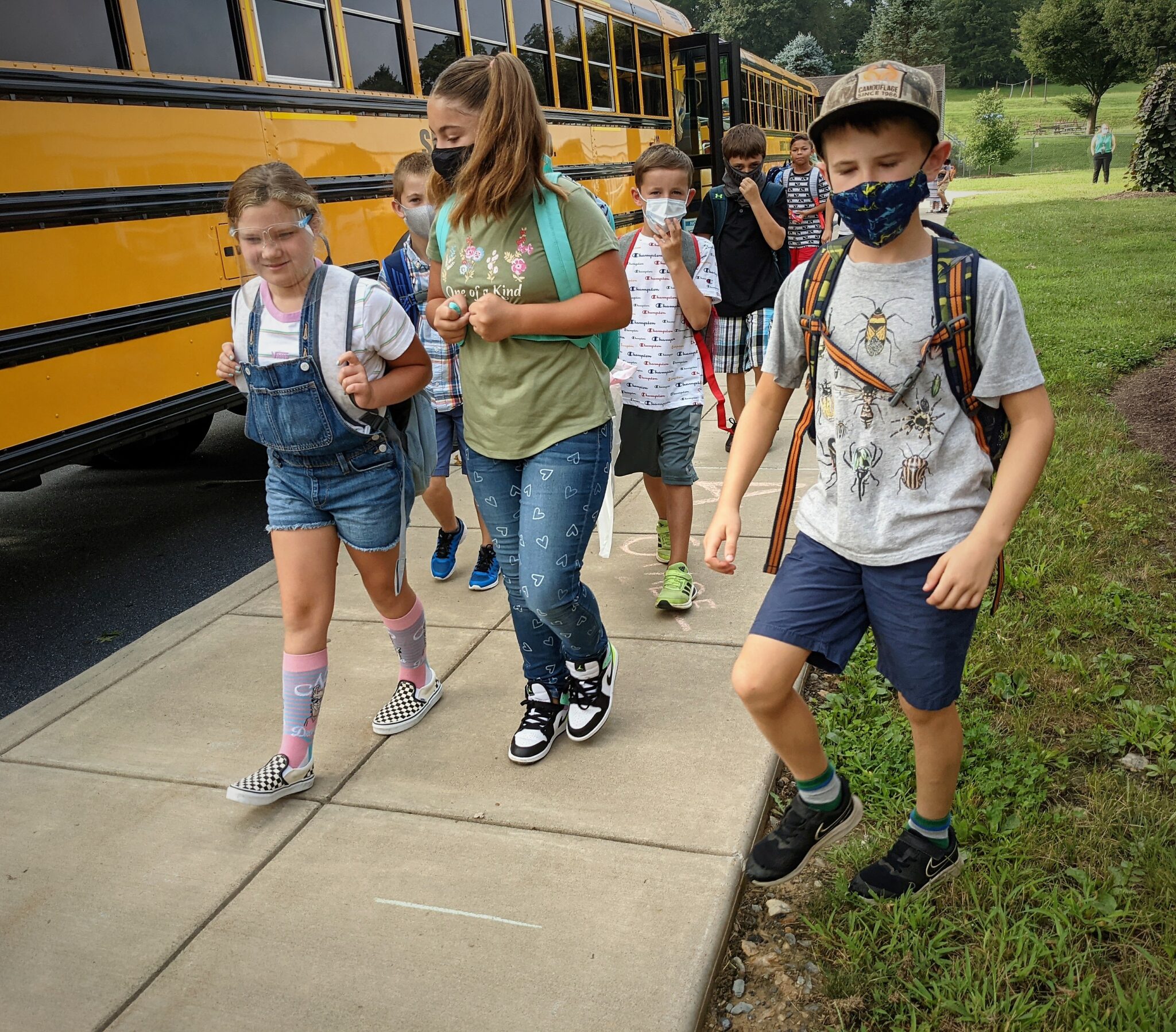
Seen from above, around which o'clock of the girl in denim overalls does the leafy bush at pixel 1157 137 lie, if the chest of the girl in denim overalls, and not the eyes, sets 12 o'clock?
The leafy bush is roughly at 6 o'clock from the girl in denim overalls.

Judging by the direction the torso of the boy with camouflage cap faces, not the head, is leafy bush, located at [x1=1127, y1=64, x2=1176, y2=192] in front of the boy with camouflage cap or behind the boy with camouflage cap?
behind

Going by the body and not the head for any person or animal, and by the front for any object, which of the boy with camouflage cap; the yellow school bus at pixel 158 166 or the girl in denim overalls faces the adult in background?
the yellow school bus

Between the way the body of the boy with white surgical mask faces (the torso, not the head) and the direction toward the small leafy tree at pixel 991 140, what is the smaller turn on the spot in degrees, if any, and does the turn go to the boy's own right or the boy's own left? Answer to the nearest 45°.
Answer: approximately 180°

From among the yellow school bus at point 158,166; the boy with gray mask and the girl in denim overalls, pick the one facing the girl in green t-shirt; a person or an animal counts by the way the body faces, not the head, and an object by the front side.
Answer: the boy with gray mask

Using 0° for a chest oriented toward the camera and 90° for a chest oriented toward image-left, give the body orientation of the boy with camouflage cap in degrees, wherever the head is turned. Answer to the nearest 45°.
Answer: approximately 45°

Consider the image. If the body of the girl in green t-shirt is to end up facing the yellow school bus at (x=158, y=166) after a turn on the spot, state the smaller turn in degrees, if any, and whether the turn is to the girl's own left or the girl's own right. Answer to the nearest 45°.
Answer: approximately 90° to the girl's own right

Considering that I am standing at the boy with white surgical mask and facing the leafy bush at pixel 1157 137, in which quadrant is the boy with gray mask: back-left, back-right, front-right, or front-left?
back-left

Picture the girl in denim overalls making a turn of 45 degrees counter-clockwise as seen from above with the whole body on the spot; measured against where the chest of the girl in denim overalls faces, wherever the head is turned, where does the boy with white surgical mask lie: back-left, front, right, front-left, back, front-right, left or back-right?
back-left

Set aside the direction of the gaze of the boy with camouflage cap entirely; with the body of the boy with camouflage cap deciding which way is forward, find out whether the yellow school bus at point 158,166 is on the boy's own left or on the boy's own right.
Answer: on the boy's own right

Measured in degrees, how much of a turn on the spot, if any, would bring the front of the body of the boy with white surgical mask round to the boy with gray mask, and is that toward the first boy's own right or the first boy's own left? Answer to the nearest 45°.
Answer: approximately 90° to the first boy's own right

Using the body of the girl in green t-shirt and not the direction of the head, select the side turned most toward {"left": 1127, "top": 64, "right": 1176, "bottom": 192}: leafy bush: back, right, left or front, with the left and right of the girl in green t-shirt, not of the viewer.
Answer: back

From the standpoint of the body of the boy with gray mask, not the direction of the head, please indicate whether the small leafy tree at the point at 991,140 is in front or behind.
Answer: behind

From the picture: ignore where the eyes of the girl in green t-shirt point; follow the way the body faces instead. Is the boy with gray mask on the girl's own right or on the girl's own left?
on the girl's own right
